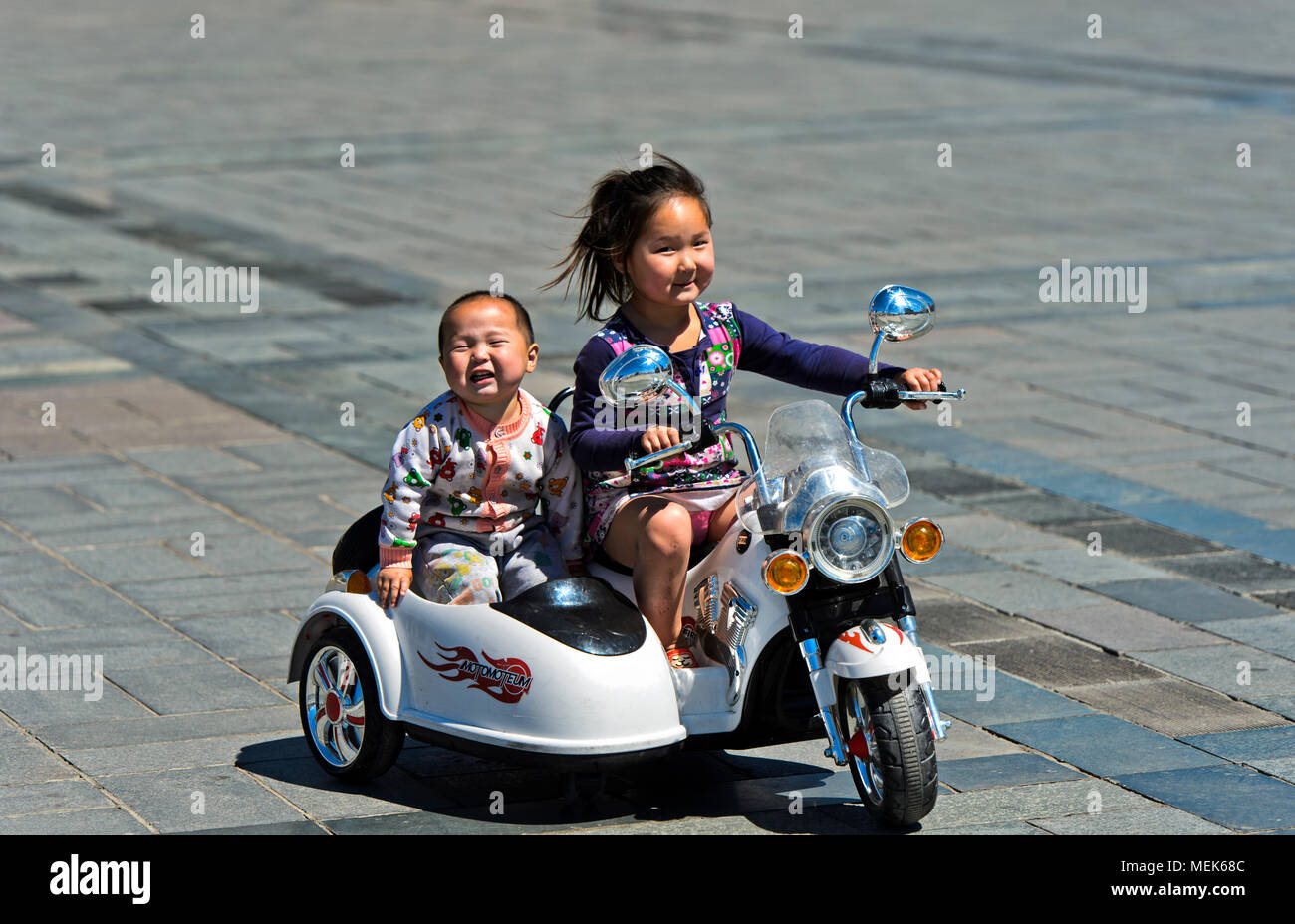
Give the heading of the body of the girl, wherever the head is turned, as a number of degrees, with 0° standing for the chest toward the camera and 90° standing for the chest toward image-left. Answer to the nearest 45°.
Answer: approximately 315°

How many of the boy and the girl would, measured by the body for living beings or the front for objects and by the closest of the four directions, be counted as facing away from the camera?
0

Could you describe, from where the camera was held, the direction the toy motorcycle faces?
facing the viewer and to the right of the viewer

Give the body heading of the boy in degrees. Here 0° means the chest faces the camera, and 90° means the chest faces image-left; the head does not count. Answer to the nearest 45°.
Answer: approximately 0°
